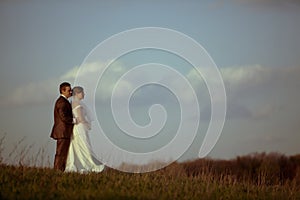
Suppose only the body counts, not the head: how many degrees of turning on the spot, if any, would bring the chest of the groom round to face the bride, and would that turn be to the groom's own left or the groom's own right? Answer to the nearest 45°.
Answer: approximately 45° to the groom's own left

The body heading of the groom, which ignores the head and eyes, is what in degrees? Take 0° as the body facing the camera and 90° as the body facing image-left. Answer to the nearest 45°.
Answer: approximately 270°
